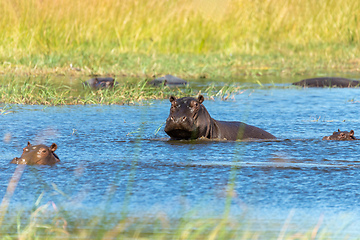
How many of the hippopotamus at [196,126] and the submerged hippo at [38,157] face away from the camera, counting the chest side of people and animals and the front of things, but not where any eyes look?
0

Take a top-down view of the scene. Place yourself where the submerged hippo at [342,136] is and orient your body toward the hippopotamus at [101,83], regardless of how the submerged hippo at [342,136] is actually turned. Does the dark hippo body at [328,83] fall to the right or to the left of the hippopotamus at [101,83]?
right

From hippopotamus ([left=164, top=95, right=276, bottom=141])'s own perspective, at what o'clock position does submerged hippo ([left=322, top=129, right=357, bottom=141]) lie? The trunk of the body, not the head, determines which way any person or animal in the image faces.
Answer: The submerged hippo is roughly at 7 o'clock from the hippopotamus.

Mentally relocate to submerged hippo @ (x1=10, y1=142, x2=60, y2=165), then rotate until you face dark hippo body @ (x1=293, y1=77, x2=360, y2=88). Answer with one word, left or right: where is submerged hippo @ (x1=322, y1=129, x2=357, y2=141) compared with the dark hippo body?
right

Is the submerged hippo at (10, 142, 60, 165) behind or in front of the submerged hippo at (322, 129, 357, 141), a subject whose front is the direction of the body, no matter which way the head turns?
in front

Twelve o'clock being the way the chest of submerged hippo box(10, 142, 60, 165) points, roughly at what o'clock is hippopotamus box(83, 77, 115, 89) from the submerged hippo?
The hippopotamus is roughly at 5 o'clock from the submerged hippo.

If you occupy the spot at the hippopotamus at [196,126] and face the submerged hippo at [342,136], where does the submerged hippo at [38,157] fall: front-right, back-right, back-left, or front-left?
back-right

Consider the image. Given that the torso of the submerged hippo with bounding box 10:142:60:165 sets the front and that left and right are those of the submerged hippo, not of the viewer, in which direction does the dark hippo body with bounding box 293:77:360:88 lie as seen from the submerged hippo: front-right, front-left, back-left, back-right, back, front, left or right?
back
